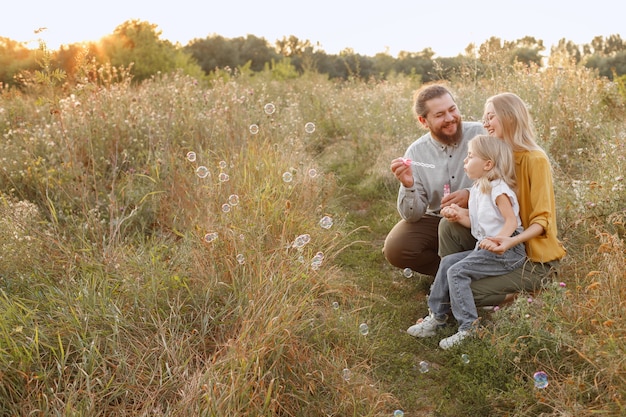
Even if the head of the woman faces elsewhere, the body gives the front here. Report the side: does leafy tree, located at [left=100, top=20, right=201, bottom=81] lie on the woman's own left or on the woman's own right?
on the woman's own right

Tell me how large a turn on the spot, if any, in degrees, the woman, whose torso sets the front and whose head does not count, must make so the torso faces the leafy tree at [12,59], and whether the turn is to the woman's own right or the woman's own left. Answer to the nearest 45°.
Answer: approximately 45° to the woman's own right

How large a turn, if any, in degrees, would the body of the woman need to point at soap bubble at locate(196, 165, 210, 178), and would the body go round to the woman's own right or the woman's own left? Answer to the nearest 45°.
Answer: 0° — they already face it

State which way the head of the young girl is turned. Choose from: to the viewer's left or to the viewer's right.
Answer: to the viewer's left

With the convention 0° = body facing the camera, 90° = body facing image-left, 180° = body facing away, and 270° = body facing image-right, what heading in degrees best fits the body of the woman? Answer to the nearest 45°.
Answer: approximately 90°

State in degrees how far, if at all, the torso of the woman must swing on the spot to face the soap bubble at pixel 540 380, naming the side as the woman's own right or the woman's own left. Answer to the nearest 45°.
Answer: approximately 90° to the woman's own left
